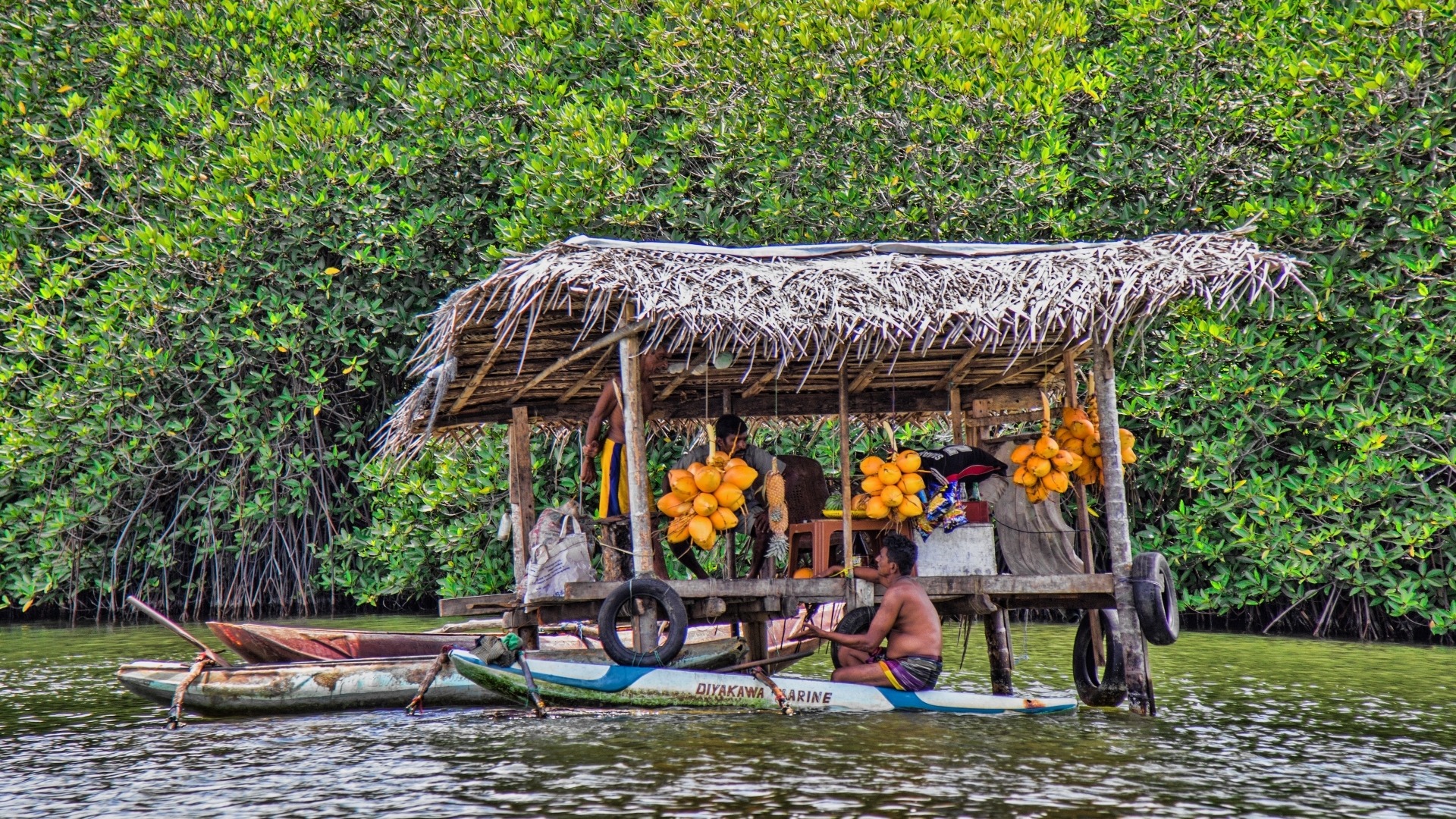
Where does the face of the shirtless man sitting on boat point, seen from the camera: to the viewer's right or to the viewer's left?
to the viewer's left

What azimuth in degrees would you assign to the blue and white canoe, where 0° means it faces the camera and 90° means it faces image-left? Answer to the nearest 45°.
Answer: approximately 90°

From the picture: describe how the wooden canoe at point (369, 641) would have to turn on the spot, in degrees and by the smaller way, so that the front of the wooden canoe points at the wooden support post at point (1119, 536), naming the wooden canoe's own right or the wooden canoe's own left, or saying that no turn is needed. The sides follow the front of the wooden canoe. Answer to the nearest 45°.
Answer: approximately 135° to the wooden canoe's own left

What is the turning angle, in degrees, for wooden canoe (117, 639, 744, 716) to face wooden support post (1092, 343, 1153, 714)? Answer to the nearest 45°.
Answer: approximately 180°

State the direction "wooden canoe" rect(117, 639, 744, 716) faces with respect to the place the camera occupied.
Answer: facing to the left of the viewer

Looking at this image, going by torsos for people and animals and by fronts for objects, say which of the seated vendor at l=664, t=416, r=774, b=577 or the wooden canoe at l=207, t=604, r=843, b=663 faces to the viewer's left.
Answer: the wooden canoe

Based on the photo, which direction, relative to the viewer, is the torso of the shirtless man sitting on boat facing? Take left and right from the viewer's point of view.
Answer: facing to the left of the viewer

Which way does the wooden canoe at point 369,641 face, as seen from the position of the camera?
facing to the left of the viewer

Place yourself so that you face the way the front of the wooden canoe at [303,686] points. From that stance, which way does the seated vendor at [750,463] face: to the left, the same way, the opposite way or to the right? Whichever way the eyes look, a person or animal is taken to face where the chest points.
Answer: to the left

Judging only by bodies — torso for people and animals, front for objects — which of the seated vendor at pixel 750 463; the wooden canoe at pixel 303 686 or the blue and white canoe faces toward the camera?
the seated vendor

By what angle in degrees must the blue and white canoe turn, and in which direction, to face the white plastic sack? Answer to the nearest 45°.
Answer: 0° — it already faces it

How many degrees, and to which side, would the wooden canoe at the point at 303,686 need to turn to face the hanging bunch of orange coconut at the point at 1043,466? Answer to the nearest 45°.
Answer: approximately 180°
